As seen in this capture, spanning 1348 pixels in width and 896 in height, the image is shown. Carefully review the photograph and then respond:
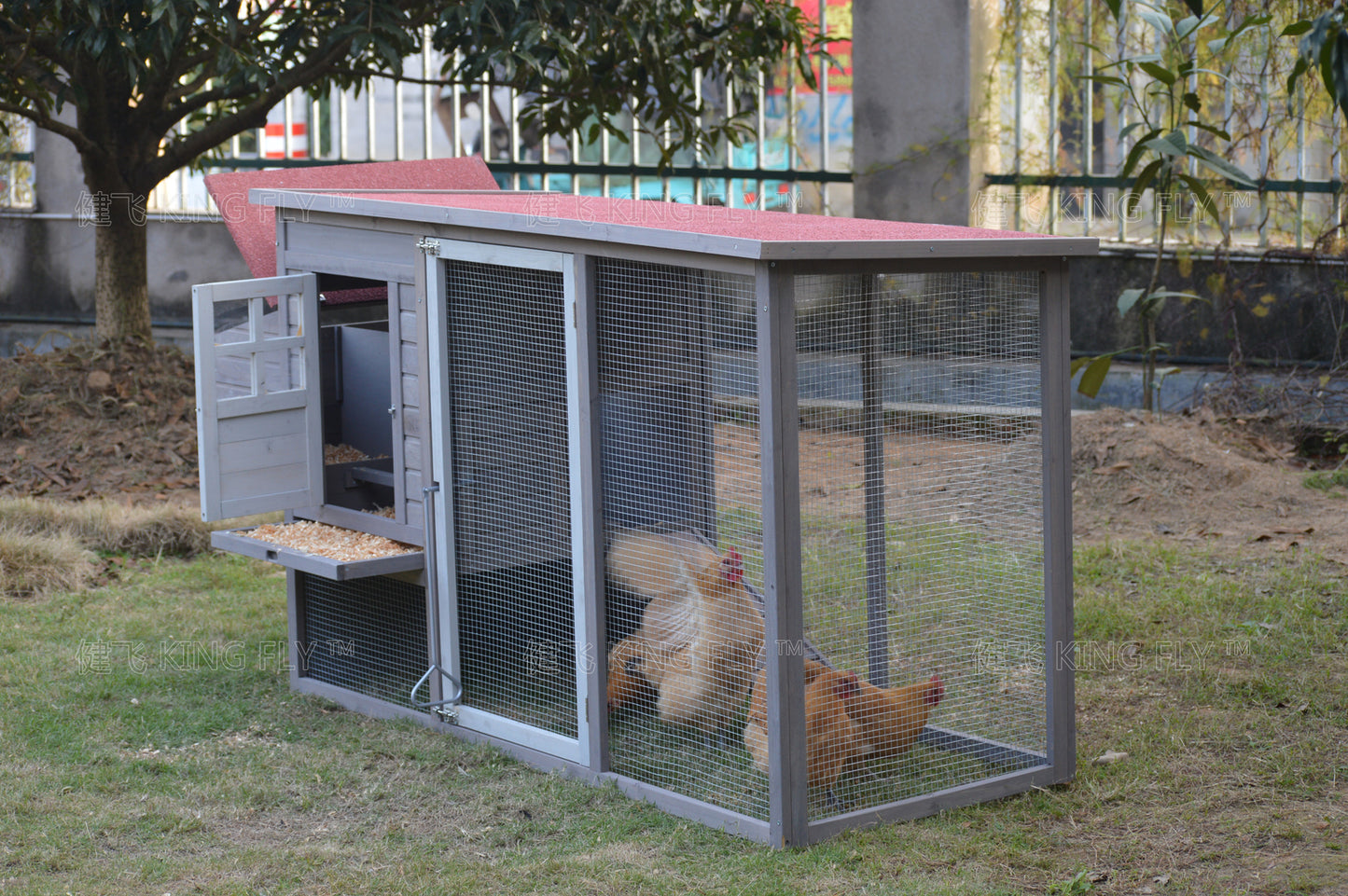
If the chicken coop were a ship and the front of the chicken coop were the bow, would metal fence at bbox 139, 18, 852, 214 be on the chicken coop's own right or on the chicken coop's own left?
on the chicken coop's own right

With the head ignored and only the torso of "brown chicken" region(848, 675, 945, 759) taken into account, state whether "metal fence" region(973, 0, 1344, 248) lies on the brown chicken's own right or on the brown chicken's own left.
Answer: on the brown chicken's own left

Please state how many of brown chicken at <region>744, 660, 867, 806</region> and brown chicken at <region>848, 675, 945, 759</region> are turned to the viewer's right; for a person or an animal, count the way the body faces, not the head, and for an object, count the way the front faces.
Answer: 2

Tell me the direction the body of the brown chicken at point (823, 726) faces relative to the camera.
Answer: to the viewer's right

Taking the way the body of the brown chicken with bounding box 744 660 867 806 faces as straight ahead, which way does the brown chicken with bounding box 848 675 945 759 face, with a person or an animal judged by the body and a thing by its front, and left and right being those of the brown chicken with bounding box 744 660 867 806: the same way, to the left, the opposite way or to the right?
the same way

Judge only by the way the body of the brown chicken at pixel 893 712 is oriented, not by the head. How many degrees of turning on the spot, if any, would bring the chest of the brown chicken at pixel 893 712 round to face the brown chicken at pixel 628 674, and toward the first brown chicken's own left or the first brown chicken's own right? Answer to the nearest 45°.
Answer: approximately 180°

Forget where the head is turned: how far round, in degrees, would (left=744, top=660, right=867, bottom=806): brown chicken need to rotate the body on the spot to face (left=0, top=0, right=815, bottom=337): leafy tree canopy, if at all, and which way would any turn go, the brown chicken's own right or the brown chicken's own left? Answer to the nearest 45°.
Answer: approximately 135° to the brown chicken's own left

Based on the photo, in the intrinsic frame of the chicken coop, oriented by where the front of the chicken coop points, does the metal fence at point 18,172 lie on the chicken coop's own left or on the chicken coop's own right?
on the chicken coop's own right

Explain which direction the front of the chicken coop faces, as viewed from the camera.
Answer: facing the viewer and to the left of the viewer

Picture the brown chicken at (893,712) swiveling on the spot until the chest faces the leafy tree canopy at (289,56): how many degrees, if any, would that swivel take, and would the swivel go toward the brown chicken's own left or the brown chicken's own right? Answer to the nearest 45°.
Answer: approximately 135° to the brown chicken's own left

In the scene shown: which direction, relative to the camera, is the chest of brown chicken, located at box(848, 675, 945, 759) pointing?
to the viewer's right
